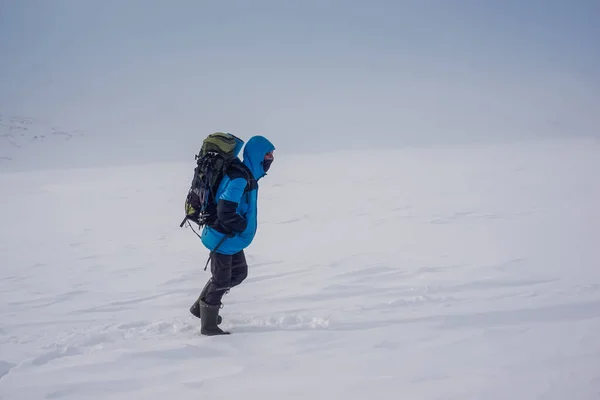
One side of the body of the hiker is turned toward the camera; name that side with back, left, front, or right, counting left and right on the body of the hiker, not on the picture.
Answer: right
